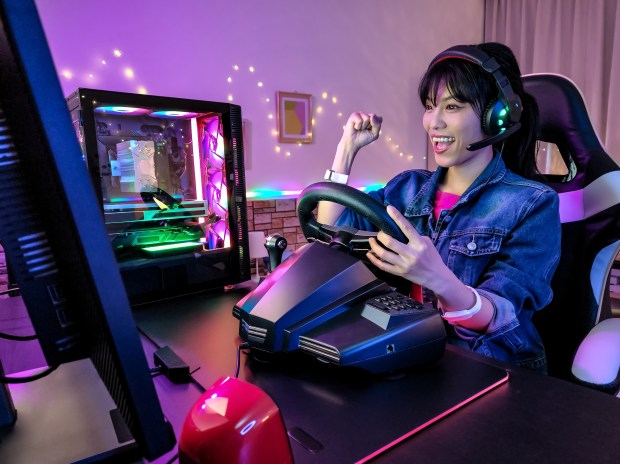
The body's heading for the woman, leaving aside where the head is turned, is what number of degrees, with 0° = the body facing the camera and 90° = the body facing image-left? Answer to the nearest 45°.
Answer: approximately 45°

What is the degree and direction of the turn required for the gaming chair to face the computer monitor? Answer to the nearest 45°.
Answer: approximately 45° to its left

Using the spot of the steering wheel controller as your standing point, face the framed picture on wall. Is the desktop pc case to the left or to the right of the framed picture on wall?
left

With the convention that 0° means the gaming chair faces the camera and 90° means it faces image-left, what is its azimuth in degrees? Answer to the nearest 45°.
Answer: approximately 45°

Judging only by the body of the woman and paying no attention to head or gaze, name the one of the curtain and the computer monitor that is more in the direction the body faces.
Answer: the computer monitor

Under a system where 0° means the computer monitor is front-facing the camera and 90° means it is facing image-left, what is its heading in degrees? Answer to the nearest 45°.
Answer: approximately 225°

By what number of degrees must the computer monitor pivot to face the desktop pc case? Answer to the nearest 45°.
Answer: approximately 45° to its left
